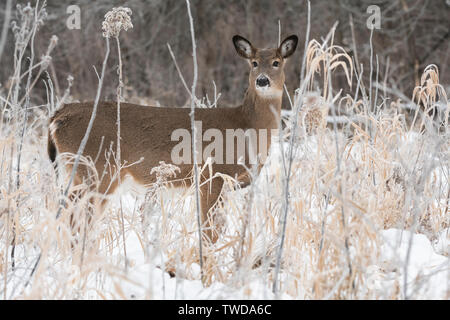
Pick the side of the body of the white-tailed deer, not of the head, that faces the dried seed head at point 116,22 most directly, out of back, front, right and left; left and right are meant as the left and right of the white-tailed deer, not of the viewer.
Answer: right

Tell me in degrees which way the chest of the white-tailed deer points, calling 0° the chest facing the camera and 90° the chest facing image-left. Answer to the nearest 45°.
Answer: approximately 270°
